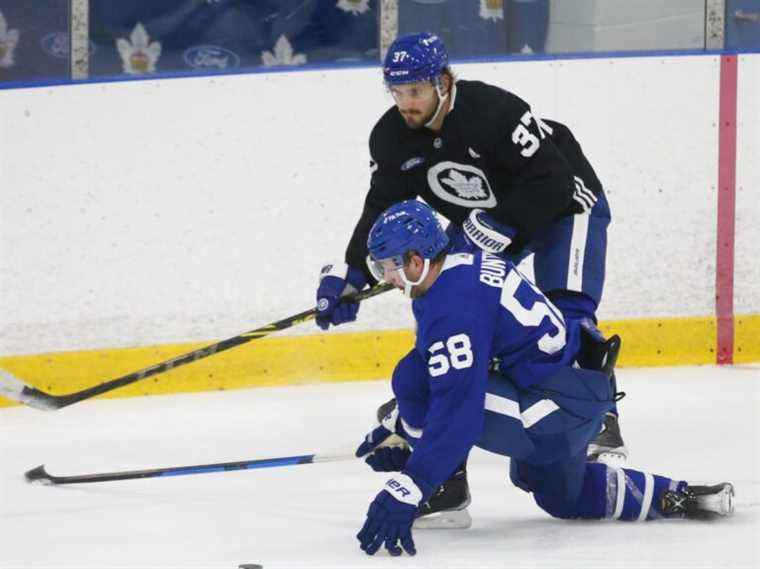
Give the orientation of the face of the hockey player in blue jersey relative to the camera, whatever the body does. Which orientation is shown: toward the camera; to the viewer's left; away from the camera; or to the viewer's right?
to the viewer's left

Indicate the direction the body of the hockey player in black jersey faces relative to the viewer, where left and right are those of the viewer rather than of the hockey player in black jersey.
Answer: facing the viewer and to the left of the viewer

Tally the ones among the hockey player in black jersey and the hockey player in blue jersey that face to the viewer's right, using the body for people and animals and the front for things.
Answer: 0

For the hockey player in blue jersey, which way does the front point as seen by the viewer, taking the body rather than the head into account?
to the viewer's left

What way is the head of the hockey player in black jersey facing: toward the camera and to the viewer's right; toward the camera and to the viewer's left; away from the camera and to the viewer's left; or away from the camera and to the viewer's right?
toward the camera and to the viewer's left
